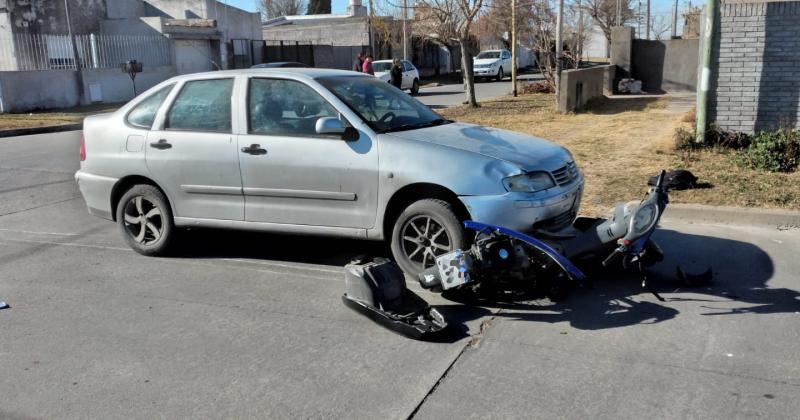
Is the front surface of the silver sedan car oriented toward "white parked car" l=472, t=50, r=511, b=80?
no

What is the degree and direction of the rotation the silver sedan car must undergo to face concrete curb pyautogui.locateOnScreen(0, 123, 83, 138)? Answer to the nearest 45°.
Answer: approximately 180°

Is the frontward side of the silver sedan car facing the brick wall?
no

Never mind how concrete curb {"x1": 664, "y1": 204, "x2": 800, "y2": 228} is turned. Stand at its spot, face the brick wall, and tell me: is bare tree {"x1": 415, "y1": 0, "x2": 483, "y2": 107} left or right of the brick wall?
left

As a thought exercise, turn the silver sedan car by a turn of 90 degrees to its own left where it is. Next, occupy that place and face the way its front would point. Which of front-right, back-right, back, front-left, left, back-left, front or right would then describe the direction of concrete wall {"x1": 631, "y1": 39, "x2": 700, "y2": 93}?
front

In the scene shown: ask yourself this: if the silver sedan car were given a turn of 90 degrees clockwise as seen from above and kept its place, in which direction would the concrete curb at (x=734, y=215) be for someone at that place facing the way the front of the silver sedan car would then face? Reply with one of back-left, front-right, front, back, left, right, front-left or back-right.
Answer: back-left

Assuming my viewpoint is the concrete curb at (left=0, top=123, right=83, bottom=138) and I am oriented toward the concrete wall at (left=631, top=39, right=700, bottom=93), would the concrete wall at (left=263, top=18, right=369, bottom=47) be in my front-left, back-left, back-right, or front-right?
front-left

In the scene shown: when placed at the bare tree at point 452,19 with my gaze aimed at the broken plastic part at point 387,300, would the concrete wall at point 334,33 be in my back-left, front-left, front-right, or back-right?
back-right

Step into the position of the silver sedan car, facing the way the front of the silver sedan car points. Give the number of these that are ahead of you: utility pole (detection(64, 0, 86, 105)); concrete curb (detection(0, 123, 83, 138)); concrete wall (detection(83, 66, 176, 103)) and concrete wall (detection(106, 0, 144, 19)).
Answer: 0

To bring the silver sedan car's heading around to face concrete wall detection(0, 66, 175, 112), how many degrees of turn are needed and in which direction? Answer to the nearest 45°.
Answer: approximately 180°

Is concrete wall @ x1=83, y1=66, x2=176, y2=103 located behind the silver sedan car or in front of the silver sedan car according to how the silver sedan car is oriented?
behind

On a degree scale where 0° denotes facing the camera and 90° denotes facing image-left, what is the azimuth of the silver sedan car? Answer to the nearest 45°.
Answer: approximately 315°

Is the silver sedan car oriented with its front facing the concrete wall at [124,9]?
no

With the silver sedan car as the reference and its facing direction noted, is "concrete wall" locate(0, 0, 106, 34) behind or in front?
behind

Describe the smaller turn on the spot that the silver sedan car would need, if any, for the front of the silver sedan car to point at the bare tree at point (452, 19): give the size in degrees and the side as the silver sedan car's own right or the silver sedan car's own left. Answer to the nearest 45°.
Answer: approximately 135° to the silver sedan car's own left

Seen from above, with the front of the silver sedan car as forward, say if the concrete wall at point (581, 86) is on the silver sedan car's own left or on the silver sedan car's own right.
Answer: on the silver sedan car's own left

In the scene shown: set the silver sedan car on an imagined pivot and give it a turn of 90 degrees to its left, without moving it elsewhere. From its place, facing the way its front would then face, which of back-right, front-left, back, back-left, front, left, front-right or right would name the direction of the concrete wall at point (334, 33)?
front-left
